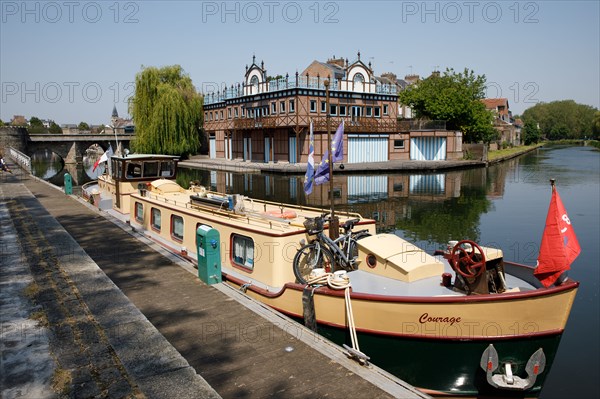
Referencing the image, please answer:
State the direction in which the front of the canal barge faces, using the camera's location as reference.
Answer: facing the viewer and to the right of the viewer
